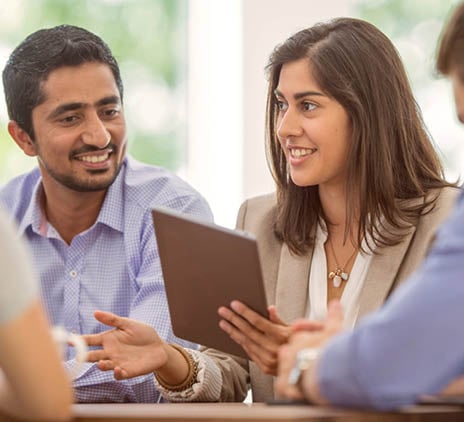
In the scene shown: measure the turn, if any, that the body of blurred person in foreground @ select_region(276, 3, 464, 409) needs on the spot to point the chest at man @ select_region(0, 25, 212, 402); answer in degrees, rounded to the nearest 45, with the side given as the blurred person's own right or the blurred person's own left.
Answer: approximately 45° to the blurred person's own right

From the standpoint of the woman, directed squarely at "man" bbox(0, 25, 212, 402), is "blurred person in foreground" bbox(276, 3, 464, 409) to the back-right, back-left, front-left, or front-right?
back-left

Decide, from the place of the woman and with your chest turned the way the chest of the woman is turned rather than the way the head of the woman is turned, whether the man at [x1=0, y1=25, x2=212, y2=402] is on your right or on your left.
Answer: on your right

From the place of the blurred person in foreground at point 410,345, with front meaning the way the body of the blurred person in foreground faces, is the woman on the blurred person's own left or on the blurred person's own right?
on the blurred person's own right

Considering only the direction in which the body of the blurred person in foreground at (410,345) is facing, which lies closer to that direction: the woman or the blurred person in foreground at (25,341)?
the blurred person in foreground

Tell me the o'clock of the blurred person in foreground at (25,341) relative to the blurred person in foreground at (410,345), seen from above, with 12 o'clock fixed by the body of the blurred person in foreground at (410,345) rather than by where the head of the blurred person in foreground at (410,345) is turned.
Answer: the blurred person in foreground at (25,341) is roughly at 12 o'clock from the blurred person in foreground at (410,345).

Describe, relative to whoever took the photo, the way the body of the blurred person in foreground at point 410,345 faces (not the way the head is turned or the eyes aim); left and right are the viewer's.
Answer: facing to the left of the viewer
